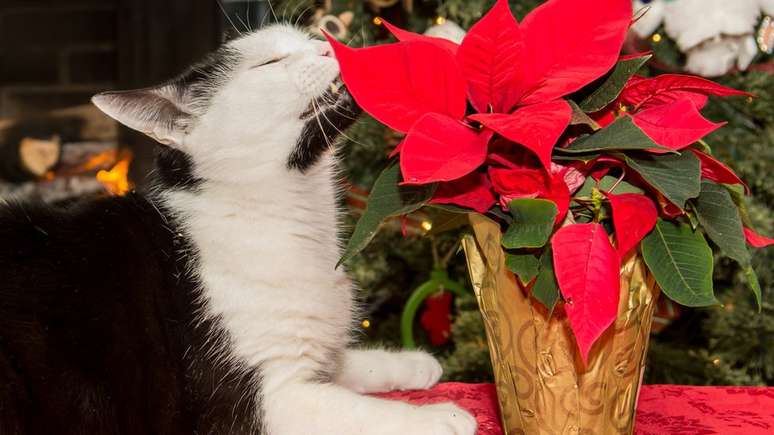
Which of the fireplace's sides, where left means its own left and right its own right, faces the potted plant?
front

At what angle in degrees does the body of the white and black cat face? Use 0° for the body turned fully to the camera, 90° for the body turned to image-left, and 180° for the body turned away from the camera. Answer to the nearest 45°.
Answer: approximately 270°

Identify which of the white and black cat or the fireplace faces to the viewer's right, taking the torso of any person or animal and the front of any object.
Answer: the white and black cat

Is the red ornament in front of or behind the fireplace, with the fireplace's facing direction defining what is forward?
in front

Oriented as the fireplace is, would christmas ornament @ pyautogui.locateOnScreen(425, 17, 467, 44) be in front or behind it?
in front

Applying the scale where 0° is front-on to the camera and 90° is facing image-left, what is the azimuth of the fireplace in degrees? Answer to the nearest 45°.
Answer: approximately 0°

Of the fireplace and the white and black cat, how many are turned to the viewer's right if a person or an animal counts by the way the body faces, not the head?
1

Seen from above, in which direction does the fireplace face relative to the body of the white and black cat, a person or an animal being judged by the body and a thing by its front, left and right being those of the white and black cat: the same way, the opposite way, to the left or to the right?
to the right
